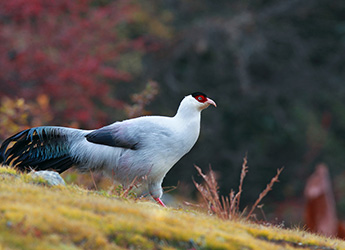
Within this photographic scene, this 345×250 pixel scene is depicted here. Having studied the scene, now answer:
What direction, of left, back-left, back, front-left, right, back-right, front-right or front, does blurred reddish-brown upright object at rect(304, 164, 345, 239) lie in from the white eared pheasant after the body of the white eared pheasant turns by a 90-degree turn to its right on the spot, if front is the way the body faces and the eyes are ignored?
back-left

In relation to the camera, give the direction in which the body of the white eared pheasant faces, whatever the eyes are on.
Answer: to the viewer's right
